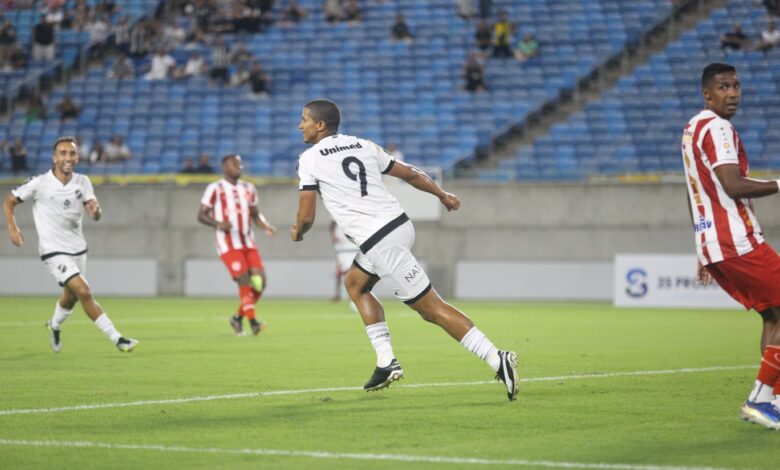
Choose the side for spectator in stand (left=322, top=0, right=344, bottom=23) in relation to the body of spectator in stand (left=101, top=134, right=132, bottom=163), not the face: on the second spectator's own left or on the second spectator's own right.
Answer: on the second spectator's own left

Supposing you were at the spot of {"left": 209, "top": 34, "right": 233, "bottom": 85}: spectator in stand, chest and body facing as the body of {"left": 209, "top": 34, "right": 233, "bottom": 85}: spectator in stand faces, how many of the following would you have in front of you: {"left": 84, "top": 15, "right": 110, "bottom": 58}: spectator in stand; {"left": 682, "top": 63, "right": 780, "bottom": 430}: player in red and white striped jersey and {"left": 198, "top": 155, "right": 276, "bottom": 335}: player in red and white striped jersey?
2

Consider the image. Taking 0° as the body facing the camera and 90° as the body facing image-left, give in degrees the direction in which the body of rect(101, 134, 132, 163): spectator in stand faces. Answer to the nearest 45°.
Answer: approximately 0°

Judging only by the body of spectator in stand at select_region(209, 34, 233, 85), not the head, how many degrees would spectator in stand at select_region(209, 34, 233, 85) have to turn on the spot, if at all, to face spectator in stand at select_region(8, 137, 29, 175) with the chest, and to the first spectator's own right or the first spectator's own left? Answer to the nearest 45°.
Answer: approximately 90° to the first spectator's own right

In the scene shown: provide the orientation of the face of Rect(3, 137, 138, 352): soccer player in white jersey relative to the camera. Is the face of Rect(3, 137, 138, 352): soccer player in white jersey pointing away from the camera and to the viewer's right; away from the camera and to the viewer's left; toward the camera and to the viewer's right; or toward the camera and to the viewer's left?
toward the camera and to the viewer's right
